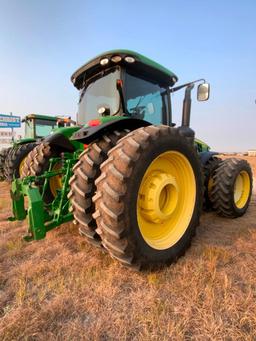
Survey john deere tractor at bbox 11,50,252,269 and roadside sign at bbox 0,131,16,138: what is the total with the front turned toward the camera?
1

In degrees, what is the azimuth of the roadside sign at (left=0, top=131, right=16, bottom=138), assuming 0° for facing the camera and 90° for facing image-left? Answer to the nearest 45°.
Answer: approximately 0°

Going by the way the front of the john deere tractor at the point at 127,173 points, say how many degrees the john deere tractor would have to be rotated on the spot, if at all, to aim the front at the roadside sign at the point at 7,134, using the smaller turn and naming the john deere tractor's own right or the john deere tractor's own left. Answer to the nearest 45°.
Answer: approximately 90° to the john deere tractor's own left

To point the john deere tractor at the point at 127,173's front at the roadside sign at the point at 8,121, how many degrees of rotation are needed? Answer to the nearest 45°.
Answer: approximately 90° to its left

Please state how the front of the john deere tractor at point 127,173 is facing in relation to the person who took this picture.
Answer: facing away from the viewer and to the right of the viewer

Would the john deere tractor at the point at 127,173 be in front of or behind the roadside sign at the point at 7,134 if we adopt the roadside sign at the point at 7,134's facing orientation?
in front
